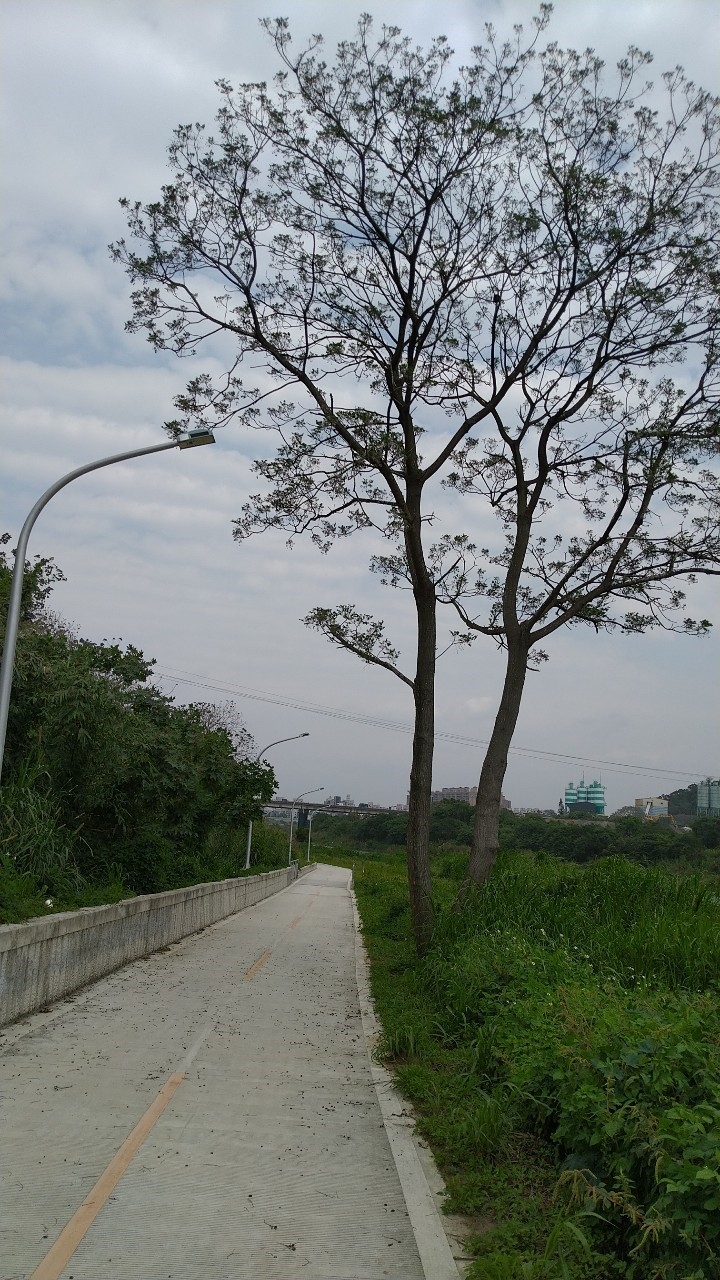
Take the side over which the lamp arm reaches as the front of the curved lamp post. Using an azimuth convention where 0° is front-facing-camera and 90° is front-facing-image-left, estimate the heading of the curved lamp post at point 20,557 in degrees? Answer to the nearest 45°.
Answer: approximately 270°

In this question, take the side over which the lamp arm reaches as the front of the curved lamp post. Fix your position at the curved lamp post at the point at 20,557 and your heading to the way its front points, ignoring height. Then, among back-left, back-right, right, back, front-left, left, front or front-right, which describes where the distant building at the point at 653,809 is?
front-left

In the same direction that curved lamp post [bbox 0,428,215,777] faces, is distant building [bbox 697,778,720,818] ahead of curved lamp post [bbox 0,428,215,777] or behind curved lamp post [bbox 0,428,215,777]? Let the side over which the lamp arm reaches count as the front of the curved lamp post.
ahead
